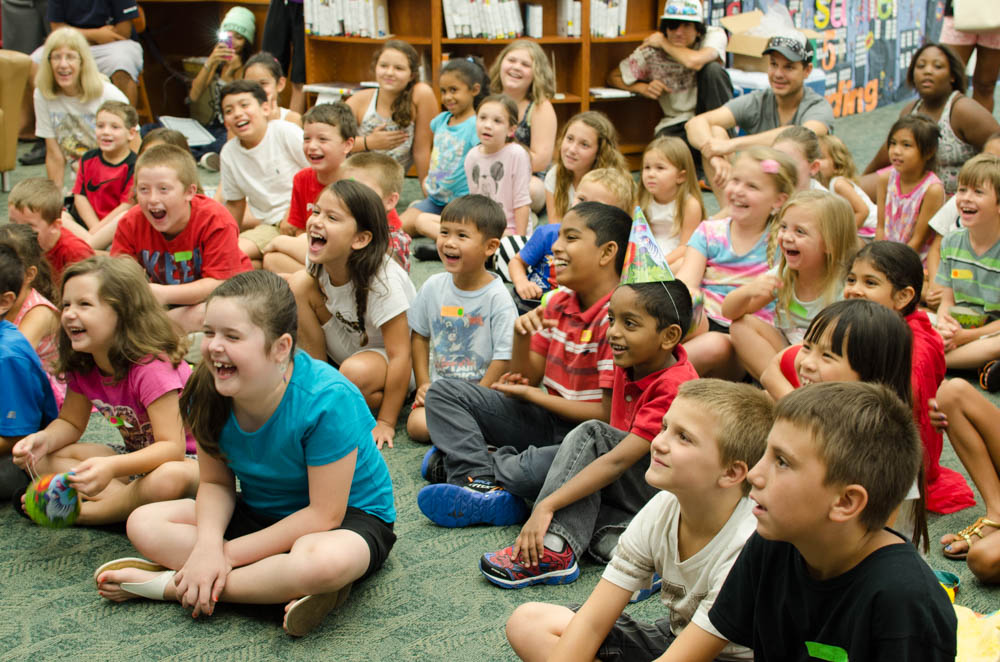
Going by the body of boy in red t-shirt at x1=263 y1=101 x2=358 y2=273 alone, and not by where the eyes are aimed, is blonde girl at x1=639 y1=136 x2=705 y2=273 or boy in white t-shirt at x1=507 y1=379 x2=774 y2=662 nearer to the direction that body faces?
the boy in white t-shirt

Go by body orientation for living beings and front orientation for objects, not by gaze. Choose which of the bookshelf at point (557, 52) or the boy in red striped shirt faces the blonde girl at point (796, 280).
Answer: the bookshelf

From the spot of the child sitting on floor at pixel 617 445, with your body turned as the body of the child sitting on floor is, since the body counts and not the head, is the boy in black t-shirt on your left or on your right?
on your left

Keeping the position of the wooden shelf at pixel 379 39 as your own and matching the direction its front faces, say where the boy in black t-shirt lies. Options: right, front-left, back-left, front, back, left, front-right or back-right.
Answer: front

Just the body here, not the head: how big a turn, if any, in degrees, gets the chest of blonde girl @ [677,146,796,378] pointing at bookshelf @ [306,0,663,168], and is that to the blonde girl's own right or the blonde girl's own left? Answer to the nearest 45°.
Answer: approximately 135° to the blonde girl's own right

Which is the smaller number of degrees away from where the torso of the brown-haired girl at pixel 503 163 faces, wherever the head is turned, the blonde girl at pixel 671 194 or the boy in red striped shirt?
the boy in red striped shirt

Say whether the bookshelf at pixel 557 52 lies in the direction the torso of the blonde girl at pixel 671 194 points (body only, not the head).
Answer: no

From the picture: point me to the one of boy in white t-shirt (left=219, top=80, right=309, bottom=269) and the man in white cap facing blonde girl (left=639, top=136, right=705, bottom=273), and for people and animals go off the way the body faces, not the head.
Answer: the man in white cap

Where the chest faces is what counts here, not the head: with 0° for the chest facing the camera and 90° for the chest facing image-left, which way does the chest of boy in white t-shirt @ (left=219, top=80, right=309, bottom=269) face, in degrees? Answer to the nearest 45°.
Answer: approximately 45°

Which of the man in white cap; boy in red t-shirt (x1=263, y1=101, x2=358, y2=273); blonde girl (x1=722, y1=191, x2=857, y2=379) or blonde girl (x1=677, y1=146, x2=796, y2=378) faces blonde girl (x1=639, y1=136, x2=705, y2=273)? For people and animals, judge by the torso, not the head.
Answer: the man in white cap

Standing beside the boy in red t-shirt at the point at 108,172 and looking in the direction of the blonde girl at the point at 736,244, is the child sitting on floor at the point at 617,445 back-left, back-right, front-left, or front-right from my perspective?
front-right

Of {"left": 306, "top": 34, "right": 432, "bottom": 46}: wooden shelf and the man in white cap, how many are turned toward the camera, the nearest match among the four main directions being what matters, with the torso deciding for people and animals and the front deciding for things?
2

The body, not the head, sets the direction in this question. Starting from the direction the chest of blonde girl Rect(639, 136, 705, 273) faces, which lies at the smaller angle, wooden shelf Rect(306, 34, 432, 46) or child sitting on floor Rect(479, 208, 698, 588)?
the child sitting on floor

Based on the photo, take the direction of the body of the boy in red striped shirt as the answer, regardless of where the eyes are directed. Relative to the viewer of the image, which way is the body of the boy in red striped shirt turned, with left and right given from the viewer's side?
facing the viewer and to the left of the viewer

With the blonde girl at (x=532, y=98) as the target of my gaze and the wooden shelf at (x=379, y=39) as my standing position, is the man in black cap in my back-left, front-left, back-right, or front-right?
front-left

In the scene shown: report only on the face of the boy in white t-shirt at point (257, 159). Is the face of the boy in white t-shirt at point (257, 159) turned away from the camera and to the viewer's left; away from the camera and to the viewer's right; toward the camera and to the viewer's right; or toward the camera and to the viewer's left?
toward the camera and to the viewer's left

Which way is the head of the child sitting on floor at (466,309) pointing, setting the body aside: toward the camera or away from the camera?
toward the camera

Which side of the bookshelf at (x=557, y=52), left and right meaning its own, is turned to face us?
front

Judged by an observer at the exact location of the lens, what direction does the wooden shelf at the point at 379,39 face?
facing the viewer

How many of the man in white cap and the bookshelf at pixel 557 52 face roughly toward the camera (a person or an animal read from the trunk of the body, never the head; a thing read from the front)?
2

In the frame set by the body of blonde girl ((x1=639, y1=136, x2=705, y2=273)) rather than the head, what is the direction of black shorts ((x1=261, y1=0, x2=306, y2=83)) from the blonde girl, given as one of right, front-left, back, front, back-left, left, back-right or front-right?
right

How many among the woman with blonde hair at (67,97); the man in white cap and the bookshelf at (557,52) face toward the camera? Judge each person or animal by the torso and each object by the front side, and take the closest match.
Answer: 3

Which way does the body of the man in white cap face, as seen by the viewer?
toward the camera
